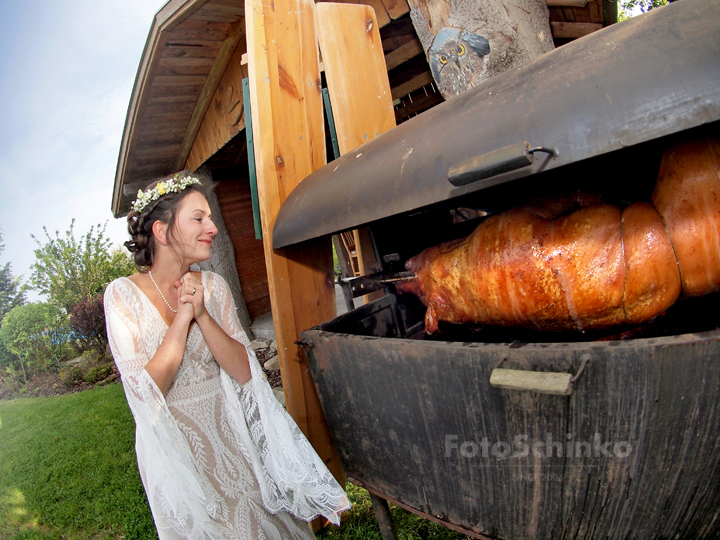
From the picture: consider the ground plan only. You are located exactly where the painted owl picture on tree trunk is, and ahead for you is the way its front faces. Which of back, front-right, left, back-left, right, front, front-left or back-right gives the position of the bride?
front-right

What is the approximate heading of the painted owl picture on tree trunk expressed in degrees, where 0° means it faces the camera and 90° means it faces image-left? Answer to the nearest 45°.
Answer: approximately 0°

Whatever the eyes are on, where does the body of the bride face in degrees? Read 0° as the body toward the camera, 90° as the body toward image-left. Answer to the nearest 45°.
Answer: approximately 315°

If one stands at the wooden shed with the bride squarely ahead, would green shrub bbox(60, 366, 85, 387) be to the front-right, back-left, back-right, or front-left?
back-right

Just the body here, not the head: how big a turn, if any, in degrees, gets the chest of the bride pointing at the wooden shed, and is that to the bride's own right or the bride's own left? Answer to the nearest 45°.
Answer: approximately 135° to the bride's own left

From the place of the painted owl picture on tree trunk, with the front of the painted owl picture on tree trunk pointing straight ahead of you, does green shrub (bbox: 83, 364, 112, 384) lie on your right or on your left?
on your right

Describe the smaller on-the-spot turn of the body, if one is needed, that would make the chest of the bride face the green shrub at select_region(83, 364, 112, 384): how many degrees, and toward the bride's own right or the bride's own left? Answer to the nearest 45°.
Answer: approximately 135° to the bride's own left

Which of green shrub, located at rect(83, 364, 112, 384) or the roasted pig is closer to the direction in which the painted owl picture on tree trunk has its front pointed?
the roasted pig

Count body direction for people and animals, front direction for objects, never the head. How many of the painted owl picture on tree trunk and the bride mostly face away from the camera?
0

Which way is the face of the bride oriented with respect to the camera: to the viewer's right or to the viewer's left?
to the viewer's right
